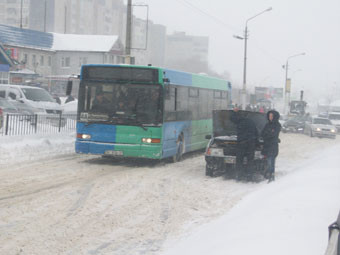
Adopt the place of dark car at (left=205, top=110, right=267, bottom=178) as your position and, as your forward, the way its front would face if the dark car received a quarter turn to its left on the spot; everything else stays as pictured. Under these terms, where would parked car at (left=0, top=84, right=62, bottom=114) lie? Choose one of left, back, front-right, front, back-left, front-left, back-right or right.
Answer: back-left

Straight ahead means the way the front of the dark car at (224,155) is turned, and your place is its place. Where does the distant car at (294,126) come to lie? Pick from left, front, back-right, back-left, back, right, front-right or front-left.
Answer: back

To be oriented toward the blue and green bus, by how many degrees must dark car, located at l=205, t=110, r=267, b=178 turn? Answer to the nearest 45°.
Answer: approximately 90° to its right

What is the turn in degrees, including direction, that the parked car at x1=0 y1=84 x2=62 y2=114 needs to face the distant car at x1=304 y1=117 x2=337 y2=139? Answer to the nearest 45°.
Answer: approximately 45° to its left
